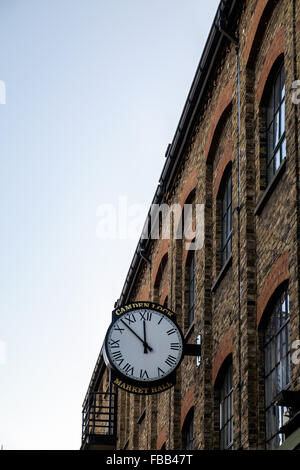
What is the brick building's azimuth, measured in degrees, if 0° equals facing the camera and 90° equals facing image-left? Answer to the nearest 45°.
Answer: approximately 90°

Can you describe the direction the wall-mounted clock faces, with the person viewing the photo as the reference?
facing the viewer
